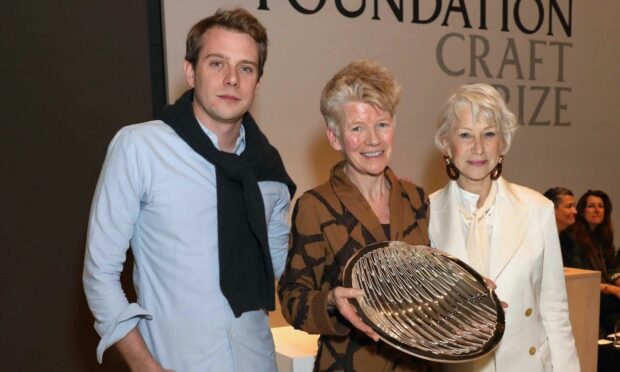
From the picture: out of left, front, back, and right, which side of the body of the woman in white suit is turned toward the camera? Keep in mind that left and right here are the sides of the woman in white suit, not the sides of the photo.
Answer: front

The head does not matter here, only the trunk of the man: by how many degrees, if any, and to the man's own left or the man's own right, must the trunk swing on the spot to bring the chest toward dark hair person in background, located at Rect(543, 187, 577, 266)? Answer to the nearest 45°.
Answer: approximately 90° to the man's own left

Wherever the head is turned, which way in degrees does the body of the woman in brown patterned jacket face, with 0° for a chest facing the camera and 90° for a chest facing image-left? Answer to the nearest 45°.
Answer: approximately 315°

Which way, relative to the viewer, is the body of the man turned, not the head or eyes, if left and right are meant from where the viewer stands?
facing the viewer and to the right of the viewer

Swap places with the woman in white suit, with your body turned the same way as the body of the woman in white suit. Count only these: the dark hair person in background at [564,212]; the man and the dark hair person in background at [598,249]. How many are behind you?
2
